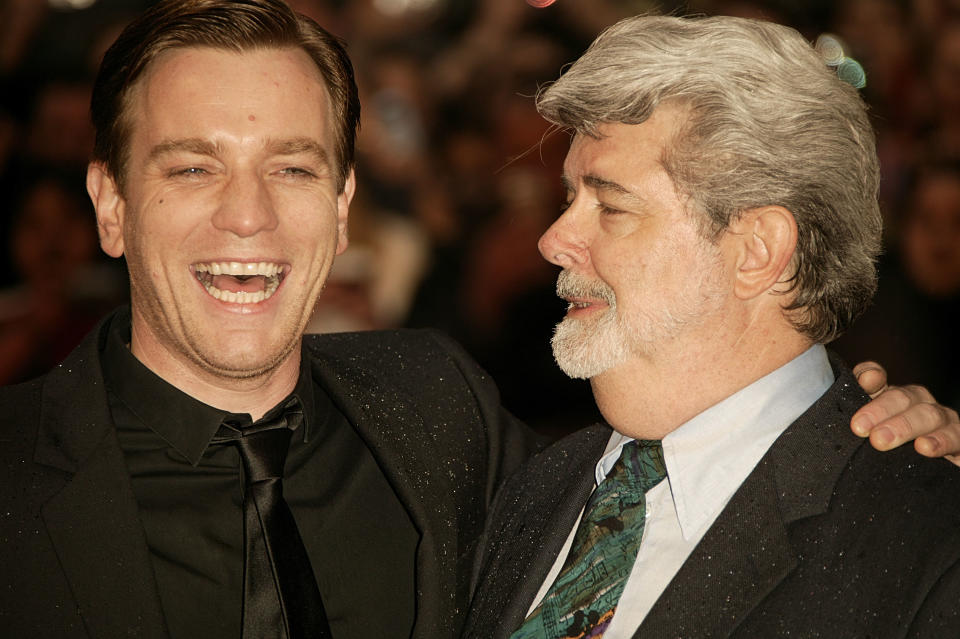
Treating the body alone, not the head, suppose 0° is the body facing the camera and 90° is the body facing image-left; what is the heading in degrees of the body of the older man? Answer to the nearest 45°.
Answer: approximately 45°

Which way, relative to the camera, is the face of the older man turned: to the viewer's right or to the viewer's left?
to the viewer's left
